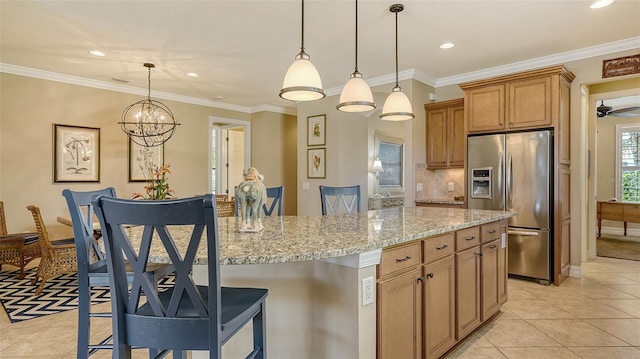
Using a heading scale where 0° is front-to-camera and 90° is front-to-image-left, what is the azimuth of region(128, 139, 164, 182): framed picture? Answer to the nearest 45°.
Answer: approximately 0°

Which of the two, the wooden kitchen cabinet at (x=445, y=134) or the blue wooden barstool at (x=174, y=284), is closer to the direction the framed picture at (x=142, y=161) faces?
the blue wooden barstool

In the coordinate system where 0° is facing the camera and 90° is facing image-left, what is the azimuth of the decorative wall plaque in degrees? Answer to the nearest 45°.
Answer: approximately 45°

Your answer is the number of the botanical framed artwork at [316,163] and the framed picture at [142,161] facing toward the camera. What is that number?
2

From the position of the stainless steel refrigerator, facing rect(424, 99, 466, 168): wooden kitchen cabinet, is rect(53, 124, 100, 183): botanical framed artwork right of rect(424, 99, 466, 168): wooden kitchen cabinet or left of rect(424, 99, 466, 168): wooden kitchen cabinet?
left

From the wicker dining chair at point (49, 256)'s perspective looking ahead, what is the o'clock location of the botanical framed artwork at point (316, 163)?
The botanical framed artwork is roughly at 12 o'clock from the wicker dining chair.

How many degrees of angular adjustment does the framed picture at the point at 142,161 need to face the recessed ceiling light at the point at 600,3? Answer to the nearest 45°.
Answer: approximately 45° to its left

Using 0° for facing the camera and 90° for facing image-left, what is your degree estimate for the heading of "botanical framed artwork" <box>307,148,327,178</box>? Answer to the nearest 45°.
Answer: approximately 0°

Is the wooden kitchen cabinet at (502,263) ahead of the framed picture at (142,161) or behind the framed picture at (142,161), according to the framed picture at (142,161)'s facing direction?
ahead

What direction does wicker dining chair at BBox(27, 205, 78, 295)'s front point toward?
to the viewer's right

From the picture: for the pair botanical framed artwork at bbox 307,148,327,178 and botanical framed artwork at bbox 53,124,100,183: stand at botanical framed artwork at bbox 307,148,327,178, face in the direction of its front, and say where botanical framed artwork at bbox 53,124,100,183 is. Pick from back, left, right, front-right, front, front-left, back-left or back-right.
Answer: right

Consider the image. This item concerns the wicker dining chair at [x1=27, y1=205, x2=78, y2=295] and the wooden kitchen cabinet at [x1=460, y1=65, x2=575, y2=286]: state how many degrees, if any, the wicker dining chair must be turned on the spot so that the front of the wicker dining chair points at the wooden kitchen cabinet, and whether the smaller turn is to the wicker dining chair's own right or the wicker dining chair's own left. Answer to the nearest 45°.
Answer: approximately 45° to the wicker dining chair's own right
